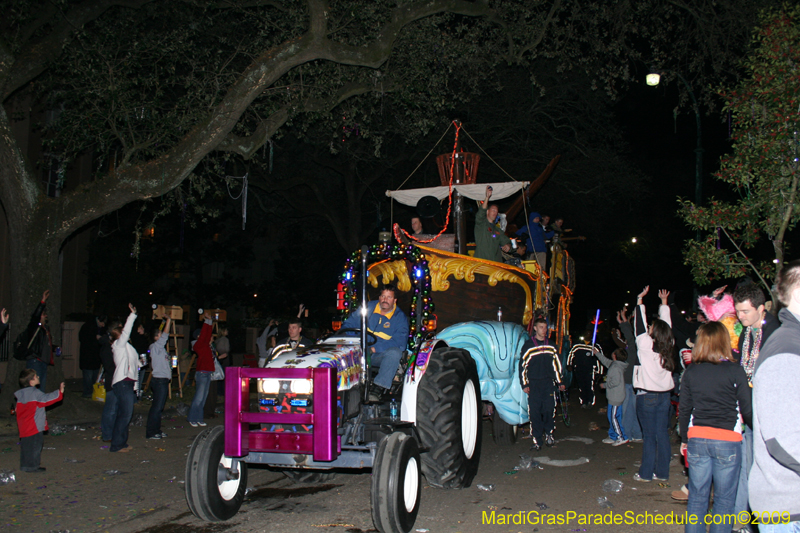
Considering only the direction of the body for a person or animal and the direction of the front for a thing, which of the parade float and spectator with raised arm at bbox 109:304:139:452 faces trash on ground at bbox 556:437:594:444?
the spectator with raised arm

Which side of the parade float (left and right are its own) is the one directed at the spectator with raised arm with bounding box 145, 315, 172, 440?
right

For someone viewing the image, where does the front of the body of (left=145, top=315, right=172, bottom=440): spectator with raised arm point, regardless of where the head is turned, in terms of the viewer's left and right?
facing to the right of the viewer

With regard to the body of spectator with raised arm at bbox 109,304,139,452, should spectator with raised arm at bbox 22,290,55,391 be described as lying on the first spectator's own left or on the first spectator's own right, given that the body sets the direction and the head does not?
on the first spectator's own left

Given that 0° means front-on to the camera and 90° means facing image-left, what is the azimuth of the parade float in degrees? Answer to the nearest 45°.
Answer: approximately 45°

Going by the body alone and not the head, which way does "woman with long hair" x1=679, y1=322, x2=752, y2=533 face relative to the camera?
away from the camera

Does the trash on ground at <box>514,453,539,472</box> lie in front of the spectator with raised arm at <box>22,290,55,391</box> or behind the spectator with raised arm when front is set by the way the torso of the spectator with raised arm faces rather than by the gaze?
in front

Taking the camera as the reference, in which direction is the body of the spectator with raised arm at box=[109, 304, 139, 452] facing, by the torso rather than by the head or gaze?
to the viewer's right

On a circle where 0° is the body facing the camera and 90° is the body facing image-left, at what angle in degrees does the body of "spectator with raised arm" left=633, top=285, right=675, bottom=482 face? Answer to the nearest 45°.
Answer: approximately 135°

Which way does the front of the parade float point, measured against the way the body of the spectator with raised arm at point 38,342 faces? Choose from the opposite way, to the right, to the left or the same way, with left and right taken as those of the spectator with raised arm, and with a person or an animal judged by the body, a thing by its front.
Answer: to the right

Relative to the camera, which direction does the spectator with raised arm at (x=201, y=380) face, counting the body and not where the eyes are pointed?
to the viewer's right

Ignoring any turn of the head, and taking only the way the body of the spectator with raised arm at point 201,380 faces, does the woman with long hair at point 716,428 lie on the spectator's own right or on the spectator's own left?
on the spectator's own right

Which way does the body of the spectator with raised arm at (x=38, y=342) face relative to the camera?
to the viewer's right

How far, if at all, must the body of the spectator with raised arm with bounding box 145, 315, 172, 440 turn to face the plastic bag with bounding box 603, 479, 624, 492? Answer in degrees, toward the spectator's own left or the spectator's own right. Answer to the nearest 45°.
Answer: approximately 45° to the spectator's own right

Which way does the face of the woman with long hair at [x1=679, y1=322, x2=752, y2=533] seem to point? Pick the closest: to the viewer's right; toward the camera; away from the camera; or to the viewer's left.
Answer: away from the camera
